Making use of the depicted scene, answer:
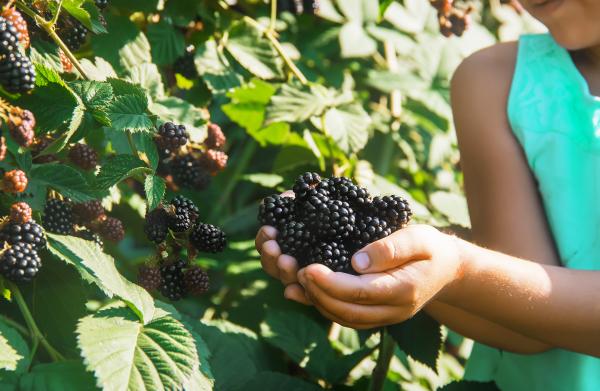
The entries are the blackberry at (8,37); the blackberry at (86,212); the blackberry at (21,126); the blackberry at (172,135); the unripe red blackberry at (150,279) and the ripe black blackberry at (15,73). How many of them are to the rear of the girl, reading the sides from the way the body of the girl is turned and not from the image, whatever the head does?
0

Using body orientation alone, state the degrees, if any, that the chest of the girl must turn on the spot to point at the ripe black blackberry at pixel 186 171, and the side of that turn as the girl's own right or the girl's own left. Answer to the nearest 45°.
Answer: approximately 45° to the girl's own right

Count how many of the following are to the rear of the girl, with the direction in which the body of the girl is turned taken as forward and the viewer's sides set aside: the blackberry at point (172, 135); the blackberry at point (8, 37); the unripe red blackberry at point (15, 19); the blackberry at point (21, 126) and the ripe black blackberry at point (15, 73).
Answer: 0

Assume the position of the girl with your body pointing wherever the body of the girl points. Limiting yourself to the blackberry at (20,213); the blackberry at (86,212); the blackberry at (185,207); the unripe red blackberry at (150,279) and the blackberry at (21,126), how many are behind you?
0

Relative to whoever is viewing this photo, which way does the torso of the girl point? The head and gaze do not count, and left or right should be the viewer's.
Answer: facing the viewer and to the left of the viewer

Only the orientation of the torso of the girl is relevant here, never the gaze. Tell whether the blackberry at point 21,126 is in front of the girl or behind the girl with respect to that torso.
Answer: in front

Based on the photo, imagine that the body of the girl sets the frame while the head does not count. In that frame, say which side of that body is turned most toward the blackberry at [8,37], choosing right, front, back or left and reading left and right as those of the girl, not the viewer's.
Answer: front

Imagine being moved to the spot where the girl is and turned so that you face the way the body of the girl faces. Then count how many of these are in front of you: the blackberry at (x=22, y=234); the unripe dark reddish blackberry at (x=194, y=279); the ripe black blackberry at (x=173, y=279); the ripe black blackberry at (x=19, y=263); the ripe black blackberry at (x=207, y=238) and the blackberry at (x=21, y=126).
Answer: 6

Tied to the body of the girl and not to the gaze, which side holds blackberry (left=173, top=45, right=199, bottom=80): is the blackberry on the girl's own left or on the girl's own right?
on the girl's own right

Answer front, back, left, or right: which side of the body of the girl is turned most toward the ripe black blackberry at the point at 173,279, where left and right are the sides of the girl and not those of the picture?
front

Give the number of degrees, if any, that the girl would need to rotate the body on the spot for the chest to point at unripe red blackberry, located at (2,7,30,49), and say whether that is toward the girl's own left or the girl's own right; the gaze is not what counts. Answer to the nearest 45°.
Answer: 0° — they already face it

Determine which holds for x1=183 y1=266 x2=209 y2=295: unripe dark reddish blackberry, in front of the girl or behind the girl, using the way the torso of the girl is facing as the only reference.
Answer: in front

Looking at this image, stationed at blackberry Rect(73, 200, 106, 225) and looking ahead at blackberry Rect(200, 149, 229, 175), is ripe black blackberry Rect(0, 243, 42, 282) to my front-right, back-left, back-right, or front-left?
back-right

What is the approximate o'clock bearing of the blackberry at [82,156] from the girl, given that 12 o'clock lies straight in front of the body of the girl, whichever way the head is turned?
The blackberry is roughly at 1 o'clock from the girl.

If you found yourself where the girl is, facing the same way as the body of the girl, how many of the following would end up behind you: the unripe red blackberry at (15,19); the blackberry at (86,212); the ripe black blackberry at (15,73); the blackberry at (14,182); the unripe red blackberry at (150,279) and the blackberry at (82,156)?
0

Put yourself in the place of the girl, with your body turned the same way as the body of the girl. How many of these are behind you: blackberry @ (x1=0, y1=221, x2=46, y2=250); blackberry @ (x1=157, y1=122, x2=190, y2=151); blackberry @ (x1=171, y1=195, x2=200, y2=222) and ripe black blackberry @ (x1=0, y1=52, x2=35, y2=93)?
0
